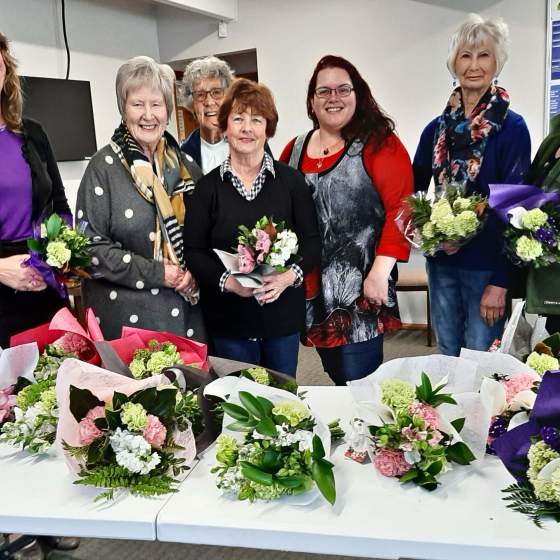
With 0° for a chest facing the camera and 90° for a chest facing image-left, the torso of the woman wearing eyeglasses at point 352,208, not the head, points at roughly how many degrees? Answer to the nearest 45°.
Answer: approximately 45°

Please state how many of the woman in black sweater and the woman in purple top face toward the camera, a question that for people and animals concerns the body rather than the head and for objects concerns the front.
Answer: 2

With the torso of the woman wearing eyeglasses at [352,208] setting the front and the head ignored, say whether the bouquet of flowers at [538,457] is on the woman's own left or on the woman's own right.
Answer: on the woman's own left

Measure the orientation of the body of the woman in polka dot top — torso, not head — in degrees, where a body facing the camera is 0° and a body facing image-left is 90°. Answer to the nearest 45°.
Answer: approximately 315°

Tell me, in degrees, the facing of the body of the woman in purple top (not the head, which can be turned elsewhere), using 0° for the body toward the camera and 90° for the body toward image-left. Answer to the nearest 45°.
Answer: approximately 0°

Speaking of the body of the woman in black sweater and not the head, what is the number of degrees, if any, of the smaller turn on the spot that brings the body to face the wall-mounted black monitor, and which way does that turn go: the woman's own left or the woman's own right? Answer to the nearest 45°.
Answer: approximately 135° to the woman's own right

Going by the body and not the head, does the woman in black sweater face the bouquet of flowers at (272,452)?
yes

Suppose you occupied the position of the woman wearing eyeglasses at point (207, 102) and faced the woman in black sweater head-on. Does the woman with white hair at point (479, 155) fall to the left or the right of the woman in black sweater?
left

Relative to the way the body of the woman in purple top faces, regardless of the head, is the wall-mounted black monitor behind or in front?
behind
